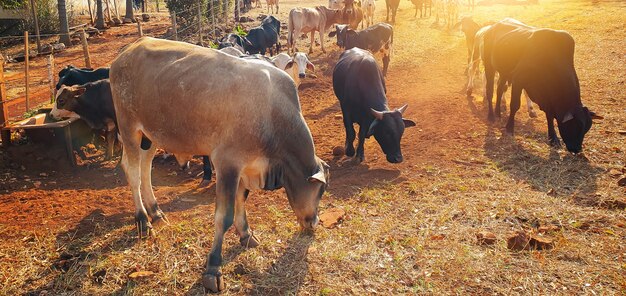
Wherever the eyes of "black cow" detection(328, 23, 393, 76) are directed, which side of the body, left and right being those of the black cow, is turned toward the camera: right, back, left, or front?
left

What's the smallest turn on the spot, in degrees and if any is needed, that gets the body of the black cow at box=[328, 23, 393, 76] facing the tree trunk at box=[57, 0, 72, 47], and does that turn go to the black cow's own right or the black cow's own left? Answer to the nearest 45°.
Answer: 0° — it already faces it

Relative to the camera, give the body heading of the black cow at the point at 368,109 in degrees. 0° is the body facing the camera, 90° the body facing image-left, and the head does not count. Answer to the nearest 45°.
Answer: approximately 315°

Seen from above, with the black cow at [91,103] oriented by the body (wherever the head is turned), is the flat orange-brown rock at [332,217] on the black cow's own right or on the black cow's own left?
on the black cow's own left

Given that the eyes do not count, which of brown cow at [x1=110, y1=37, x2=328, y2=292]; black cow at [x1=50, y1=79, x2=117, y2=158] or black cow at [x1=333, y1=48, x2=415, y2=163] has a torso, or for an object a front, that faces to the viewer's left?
black cow at [x1=50, y1=79, x2=117, y2=158]

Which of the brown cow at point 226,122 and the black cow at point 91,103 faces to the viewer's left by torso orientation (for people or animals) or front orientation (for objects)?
the black cow

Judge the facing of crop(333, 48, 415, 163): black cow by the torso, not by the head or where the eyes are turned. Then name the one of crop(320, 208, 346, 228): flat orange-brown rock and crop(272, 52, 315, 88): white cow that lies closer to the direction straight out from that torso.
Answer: the flat orange-brown rock

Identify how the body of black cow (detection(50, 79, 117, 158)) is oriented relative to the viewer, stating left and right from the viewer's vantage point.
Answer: facing to the left of the viewer
